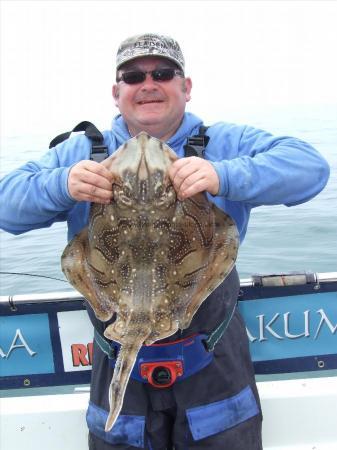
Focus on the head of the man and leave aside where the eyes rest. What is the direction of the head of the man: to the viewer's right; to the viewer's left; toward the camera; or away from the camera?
toward the camera

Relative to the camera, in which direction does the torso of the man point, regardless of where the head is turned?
toward the camera
